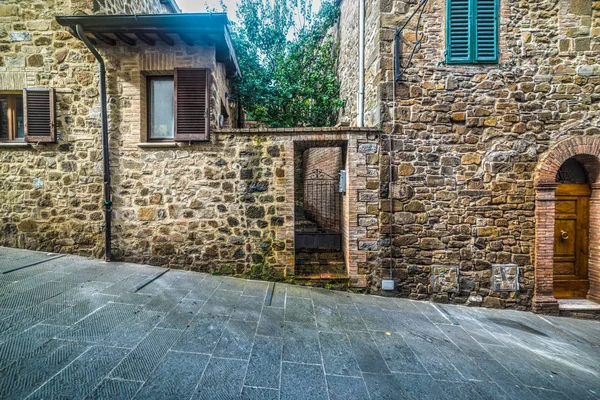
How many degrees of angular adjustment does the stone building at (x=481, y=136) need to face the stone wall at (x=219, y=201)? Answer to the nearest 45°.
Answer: approximately 45° to its right

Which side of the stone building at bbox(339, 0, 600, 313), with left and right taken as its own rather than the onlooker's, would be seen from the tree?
right

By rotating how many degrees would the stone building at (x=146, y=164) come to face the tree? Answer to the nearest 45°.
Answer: approximately 135° to its left

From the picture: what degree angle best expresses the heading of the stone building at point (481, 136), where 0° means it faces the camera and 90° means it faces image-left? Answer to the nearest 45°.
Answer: approximately 0°

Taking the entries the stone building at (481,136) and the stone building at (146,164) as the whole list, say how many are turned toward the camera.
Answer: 2

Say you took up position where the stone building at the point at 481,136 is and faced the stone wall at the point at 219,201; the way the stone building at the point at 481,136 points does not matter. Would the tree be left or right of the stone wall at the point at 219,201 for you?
right
